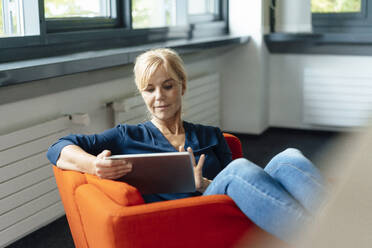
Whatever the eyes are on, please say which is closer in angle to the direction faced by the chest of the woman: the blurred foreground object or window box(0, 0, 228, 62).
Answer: the blurred foreground object

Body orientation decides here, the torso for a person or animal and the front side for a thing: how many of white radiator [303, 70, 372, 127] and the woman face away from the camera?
0

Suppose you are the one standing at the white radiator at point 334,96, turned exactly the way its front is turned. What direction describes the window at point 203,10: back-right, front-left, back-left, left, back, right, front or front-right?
right

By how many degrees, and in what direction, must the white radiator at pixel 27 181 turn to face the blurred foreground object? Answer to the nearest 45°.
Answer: approximately 45° to its right

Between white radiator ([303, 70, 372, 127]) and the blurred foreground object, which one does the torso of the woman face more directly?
the blurred foreground object

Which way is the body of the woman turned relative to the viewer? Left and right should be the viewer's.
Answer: facing the viewer and to the right of the viewer

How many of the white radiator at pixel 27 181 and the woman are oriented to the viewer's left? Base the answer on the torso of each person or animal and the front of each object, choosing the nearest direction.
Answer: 0

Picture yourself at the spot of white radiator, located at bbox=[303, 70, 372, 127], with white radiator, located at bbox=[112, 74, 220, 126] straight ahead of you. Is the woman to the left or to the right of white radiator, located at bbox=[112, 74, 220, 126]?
left

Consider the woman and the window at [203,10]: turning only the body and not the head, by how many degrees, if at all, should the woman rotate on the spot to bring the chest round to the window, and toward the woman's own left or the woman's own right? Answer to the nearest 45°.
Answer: approximately 135° to the woman's own left

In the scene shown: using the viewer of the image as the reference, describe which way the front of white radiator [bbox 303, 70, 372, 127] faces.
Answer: facing the viewer

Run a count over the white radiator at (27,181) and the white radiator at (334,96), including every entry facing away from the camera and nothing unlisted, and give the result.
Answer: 0

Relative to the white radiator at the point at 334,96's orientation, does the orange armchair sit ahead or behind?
ahead
